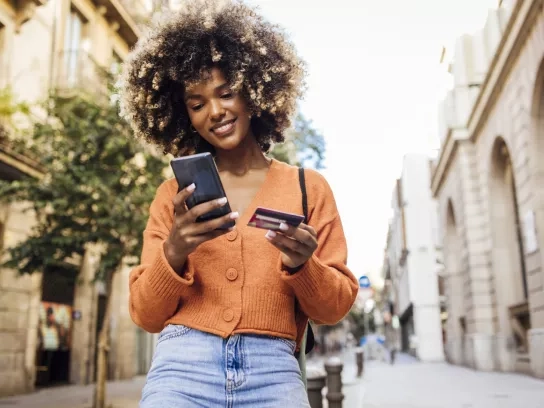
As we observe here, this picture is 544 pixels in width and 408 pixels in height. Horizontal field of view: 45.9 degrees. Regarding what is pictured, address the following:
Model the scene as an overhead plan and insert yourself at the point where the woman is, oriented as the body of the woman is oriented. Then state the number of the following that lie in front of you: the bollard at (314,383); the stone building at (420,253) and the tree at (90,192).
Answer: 0

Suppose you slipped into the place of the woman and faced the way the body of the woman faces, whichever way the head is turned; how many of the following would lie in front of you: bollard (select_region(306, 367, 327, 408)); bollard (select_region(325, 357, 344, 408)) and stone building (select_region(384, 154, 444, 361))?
0

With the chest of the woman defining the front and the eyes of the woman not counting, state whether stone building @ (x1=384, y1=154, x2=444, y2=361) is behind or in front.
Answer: behind

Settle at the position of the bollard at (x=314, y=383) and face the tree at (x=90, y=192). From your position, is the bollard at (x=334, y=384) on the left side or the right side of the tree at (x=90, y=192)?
right

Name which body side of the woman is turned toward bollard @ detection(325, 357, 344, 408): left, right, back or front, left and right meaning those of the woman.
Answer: back

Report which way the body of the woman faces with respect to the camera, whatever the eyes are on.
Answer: toward the camera

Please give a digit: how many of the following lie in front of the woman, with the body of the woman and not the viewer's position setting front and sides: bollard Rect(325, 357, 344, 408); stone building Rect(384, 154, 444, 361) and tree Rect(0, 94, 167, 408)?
0

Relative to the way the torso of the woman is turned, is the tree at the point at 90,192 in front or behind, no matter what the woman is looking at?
behind

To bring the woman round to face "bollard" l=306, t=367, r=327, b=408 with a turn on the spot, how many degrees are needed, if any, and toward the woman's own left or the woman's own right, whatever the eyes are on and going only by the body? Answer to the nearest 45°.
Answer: approximately 180°

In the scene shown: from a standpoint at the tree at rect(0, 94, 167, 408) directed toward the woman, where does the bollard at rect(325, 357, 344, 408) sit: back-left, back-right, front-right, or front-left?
front-left
